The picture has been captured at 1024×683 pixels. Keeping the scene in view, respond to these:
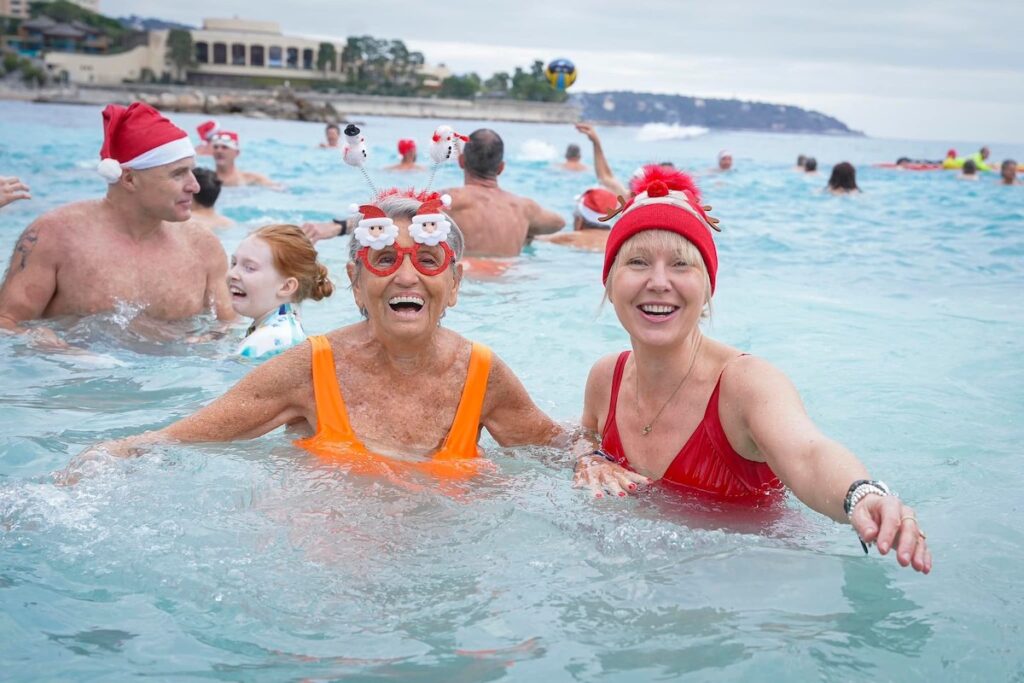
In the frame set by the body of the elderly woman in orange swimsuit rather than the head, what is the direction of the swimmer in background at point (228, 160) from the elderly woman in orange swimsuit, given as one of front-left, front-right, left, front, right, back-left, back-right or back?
back

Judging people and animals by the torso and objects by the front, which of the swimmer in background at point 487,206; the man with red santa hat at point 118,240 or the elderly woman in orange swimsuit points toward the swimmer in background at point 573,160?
the swimmer in background at point 487,206

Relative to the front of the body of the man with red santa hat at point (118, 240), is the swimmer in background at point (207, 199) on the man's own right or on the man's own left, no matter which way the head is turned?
on the man's own left

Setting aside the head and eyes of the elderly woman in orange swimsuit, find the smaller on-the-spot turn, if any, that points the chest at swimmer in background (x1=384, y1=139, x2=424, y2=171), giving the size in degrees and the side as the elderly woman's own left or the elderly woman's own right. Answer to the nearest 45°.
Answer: approximately 180°

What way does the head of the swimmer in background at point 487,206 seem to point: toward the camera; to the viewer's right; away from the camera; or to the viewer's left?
away from the camera

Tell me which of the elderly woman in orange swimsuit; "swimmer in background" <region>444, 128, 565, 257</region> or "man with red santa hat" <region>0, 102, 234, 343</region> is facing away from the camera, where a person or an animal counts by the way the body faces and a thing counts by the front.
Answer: the swimmer in background

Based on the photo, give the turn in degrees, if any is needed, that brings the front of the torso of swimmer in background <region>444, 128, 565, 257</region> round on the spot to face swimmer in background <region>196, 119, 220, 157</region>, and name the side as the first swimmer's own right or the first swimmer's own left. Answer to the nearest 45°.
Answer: approximately 45° to the first swimmer's own left

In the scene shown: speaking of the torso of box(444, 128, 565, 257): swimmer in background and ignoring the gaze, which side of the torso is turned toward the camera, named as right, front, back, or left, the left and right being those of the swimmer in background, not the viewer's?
back

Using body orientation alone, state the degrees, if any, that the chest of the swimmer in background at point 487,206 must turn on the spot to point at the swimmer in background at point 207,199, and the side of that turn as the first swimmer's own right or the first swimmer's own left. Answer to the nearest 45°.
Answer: approximately 90° to the first swimmer's own left

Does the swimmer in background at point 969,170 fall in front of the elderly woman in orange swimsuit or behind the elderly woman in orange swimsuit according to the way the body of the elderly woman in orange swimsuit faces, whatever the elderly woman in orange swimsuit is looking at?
behind

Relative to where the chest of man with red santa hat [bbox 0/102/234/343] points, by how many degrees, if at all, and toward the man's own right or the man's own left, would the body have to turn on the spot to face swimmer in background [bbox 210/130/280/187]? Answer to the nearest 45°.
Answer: approximately 135° to the man's own left

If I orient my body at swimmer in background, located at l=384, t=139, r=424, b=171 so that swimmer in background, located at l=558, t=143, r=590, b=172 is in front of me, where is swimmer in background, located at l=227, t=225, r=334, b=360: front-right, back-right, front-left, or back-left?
back-right

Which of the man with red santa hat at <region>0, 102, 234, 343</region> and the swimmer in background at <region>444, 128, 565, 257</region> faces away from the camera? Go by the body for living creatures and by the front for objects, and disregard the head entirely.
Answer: the swimmer in background

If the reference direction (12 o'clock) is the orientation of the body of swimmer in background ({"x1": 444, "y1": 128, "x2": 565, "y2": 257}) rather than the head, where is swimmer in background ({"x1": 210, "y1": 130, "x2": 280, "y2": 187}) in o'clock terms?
swimmer in background ({"x1": 210, "y1": 130, "x2": 280, "y2": 187}) is roughly at 11 o'clock from swimmer in background ({"x1": 444, "y1": 128, "x2": 565, "y2": 257}).

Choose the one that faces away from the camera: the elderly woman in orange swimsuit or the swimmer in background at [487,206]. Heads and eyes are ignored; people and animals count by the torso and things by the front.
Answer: the swimmer in background
